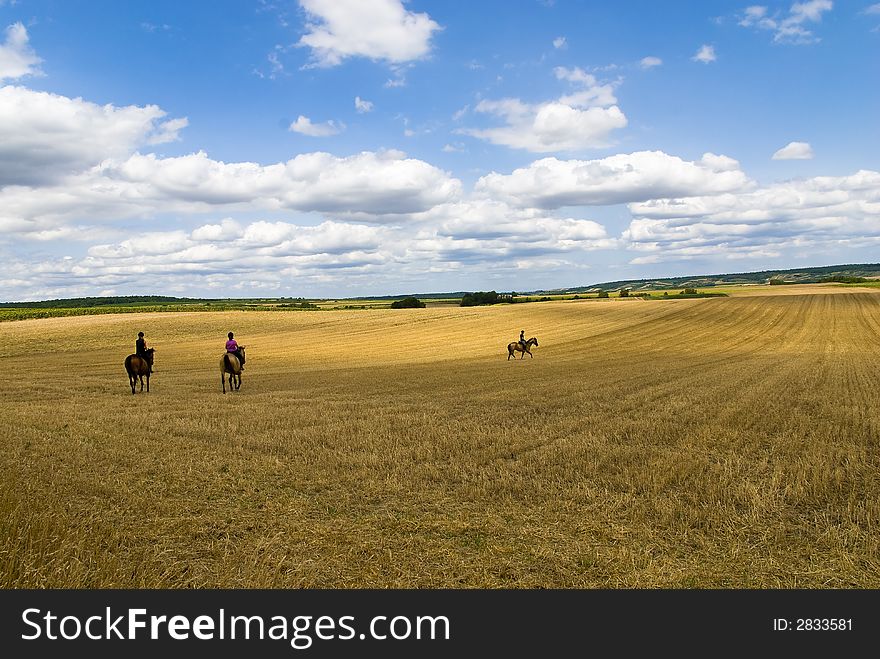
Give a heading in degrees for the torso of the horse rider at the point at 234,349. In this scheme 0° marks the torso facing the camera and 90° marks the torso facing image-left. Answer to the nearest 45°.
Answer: approximately 225°
